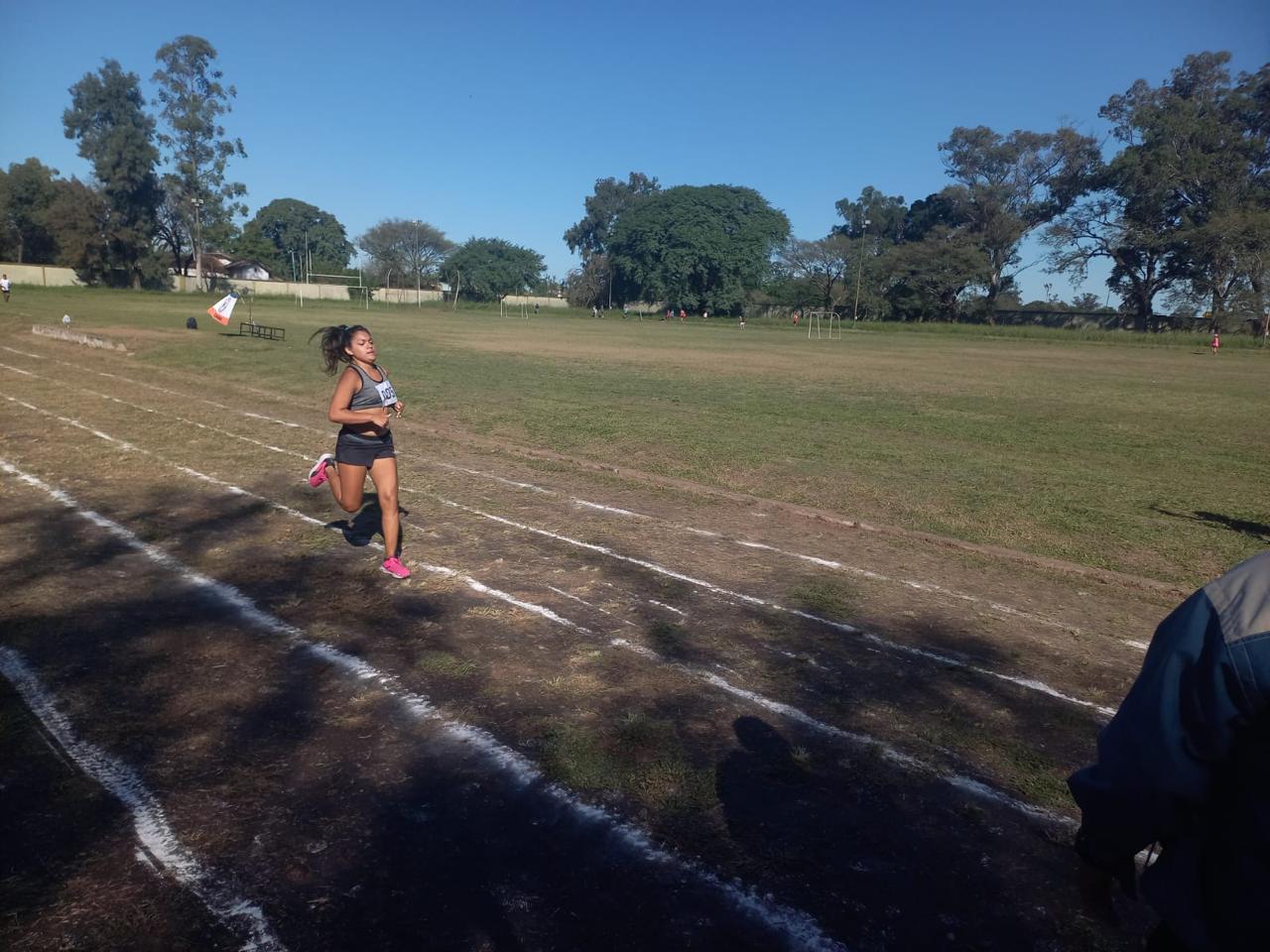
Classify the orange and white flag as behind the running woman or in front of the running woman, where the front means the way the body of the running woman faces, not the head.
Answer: behind

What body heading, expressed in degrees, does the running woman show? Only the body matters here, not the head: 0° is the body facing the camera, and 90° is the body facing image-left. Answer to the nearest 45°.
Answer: approximately 315°
